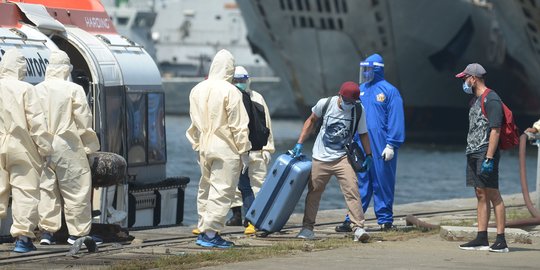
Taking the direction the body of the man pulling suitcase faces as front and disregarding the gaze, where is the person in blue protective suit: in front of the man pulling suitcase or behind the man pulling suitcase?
behind

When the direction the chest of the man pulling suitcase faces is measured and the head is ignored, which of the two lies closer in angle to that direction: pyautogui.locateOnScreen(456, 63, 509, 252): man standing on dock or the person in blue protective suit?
the man standing on dock

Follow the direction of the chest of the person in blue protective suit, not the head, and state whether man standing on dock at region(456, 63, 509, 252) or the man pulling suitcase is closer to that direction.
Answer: the man pulling suitcase
